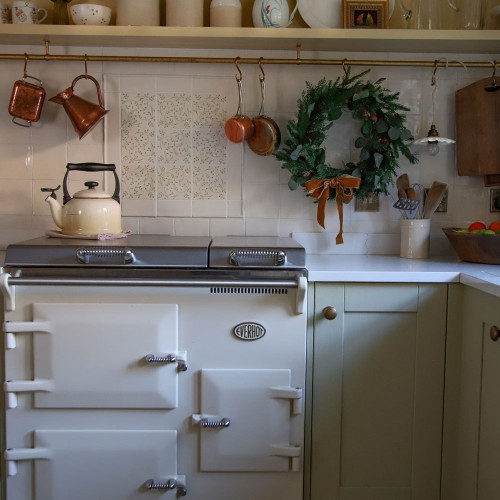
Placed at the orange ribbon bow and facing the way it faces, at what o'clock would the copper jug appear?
The copper jug is roughly at 3 o'clock from the orange ribbon bow.

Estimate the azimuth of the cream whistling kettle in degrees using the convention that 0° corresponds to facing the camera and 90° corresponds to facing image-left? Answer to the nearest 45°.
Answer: approximately 90°

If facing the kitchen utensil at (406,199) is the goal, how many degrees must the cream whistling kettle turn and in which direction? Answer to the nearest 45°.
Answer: approximately 180°

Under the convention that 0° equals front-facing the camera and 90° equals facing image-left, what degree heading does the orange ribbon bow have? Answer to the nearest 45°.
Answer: approximately 0°

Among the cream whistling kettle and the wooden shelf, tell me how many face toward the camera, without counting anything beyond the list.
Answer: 1

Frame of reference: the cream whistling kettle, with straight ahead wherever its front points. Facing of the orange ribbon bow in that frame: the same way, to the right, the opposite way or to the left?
to the left
